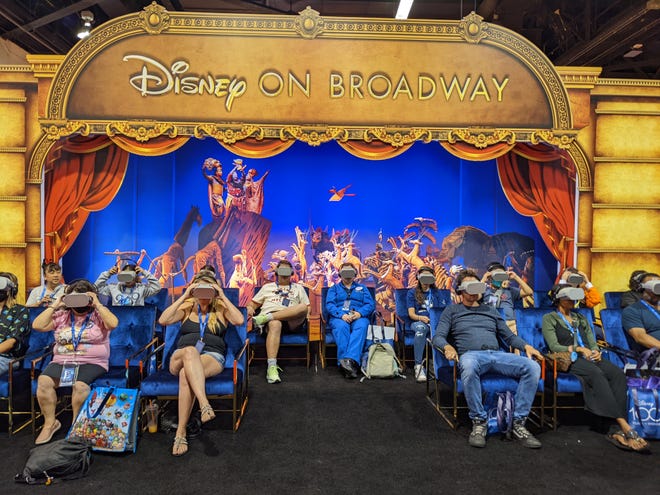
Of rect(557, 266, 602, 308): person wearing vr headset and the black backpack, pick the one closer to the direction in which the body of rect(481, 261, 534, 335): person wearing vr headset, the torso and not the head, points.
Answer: the black backpack

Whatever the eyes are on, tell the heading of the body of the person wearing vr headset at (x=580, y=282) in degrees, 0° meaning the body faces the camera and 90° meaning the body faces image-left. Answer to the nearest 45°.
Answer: approximately 0°

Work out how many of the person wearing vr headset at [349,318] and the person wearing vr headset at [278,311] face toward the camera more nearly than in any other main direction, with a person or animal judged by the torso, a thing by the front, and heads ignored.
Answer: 2

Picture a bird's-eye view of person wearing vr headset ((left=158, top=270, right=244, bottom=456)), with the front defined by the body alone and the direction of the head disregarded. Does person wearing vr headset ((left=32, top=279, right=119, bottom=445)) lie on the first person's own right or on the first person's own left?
on the first person's own right

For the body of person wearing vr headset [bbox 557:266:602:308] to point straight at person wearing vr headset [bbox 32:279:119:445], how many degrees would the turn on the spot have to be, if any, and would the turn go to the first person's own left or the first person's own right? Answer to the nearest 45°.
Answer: approximately 45° to the first person's own right

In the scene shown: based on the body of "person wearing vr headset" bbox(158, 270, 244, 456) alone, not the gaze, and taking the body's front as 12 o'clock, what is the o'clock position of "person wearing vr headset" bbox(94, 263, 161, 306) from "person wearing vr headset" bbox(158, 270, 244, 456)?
"person wearing vr headset" bbox(94, 263, 161, 306) is roughly at 5 o'clock from "person wearing vr headset" bbox(158, 270, 244, 456).

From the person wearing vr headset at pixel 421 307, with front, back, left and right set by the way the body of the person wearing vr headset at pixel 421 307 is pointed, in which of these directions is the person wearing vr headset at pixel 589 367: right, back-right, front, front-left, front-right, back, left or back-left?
front-left
